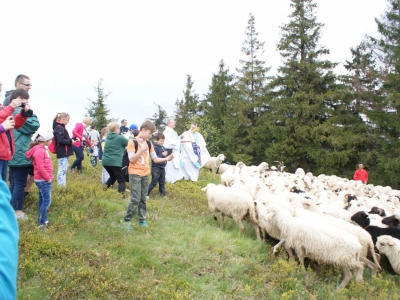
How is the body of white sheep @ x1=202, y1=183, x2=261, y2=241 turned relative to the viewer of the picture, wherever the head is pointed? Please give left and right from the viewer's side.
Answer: facing away from the viewer and to the left of the viewer

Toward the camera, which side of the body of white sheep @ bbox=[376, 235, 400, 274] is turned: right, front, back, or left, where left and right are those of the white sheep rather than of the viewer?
left

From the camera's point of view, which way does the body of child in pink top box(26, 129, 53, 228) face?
to the viewer's right

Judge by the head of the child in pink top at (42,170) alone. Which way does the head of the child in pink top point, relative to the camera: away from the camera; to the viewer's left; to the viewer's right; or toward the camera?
to the viewer's right

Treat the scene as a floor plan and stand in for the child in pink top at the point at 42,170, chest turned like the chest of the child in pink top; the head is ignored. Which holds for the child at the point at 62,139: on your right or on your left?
on your left

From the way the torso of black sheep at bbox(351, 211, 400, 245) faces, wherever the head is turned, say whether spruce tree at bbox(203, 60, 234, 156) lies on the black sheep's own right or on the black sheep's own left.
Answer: on the black sheep's own right

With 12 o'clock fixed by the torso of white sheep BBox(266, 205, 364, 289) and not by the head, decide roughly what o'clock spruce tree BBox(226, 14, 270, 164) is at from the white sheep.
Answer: The spruce tree is roughly at 1 o'clock from the white sheep.

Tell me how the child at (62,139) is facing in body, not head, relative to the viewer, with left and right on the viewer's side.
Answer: facing to the right of the viewer
